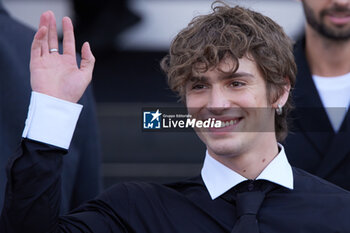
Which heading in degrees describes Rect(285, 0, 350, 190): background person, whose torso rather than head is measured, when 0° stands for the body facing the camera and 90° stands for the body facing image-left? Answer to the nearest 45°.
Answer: approximately 0°

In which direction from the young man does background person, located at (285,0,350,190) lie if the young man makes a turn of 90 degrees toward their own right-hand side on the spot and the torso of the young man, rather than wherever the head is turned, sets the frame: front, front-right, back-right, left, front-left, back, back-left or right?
back-right
